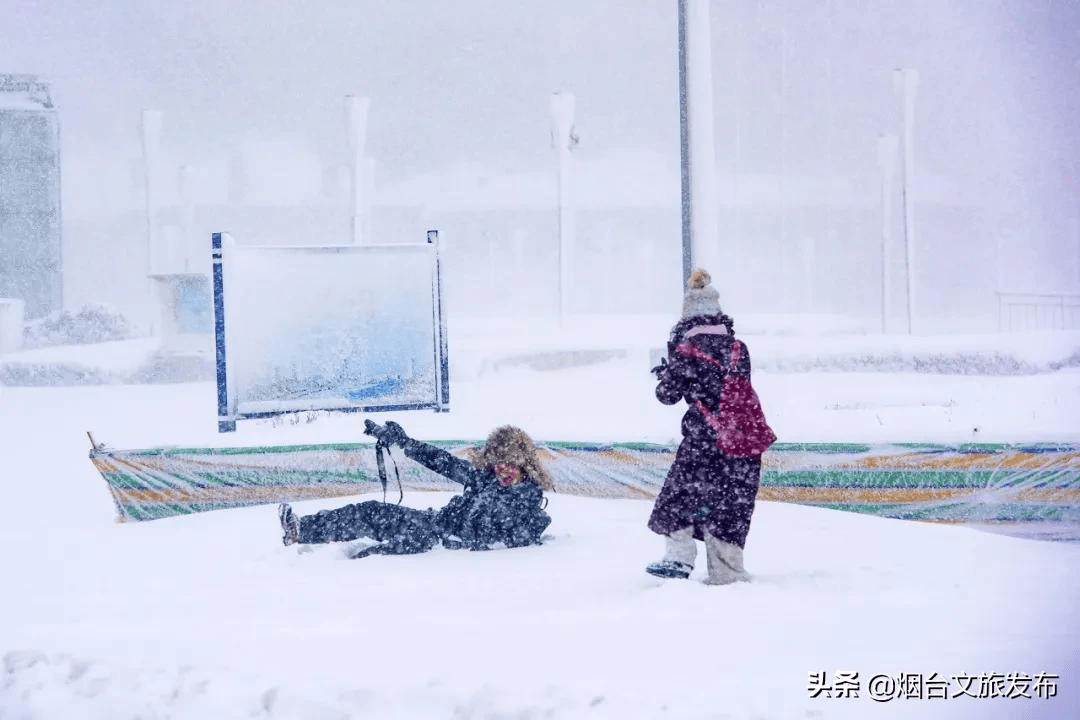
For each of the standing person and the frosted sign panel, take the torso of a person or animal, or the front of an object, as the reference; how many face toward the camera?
1

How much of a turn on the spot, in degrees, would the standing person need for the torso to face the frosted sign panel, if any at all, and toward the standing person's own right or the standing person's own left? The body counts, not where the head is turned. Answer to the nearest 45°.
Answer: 0° — they already face it

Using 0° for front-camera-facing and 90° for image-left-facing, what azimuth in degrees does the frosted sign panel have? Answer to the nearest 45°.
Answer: approximately 0°

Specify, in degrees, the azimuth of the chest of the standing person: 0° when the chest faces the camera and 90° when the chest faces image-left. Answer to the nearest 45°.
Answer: approximately 135°

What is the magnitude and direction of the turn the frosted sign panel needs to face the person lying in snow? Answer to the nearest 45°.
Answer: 0° — it already faces them

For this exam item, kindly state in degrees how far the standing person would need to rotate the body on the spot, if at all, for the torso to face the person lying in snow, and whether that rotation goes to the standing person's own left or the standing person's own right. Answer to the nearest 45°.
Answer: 0° — they already face them
